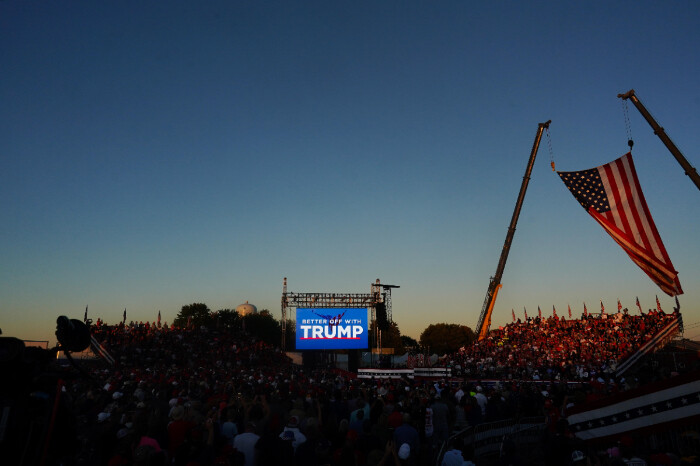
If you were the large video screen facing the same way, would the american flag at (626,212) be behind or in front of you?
in front

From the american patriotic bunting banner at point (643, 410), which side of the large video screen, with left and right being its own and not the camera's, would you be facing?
front

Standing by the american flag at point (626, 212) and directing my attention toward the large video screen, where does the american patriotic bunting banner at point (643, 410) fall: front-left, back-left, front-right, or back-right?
back-left

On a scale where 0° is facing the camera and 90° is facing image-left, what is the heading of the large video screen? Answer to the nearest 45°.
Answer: approximately 0°
